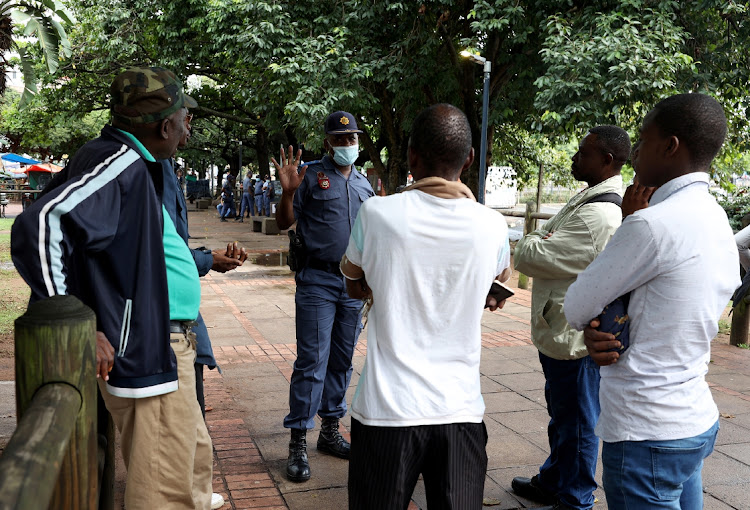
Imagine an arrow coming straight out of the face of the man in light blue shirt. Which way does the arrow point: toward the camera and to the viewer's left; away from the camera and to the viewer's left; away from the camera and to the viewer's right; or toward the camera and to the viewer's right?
away from the camera and to the viewer's left

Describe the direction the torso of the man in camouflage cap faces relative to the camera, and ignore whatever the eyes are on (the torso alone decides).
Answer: to the viewer's right

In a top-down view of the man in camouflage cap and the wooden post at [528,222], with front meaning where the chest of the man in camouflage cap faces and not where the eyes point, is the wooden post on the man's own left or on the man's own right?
on the man's own left

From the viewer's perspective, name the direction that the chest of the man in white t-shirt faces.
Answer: away from the camera

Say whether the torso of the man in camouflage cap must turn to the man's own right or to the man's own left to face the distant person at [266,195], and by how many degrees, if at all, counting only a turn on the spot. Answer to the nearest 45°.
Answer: approximately 90° to the man's own left

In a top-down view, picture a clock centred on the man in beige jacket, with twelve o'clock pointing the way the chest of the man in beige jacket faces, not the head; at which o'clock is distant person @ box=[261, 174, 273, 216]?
The distant person is roughly at 2 o'clock from the man in beige jacket.

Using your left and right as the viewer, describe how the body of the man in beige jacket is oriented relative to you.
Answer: facing to the left of the viewer

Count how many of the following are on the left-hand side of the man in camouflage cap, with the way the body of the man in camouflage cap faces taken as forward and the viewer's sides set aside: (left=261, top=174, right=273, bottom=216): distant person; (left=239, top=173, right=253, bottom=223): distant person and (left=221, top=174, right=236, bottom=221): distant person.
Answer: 3

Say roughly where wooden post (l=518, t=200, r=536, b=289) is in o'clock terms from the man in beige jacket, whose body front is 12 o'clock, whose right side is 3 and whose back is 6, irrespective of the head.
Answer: The wooden post is roughly at 3 o'clock from the man in beige jacket.

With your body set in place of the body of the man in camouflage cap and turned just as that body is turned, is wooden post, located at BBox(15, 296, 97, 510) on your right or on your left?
on your right

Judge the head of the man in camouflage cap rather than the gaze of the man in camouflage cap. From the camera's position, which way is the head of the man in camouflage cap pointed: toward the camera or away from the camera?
away from the camera

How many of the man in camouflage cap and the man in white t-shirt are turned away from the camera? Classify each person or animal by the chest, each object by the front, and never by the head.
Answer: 1

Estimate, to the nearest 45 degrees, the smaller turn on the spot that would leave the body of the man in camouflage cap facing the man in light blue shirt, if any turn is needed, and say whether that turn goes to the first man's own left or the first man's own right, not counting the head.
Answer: approximately 45° to the first man's own right

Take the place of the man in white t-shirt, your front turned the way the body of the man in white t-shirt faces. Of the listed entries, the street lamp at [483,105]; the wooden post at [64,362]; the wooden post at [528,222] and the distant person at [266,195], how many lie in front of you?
3

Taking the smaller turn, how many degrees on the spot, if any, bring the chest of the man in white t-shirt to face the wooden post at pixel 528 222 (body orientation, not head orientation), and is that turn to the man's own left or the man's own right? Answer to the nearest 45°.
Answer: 0° — they already face it
